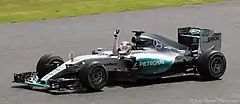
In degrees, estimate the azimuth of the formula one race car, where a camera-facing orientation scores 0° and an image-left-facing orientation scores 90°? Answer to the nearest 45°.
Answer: approximately 45°
